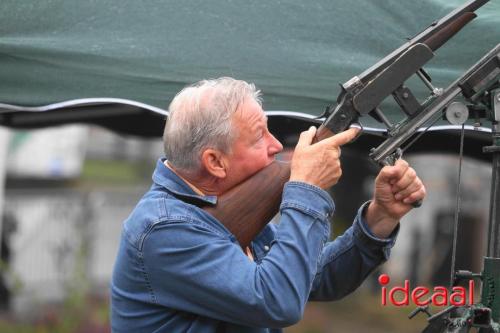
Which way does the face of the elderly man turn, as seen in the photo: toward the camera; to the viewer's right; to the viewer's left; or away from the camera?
to the viewer's right

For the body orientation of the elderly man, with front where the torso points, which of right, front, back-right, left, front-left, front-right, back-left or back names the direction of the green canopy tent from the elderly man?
left

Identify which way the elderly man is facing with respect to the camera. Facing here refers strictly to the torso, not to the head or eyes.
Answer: to the viewer's right
